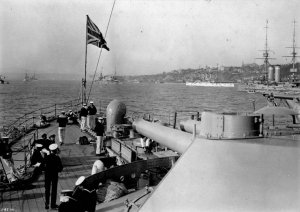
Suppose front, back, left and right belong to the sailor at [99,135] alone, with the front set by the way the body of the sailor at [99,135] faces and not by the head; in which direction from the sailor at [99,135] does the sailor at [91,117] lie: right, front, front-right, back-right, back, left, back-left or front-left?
right

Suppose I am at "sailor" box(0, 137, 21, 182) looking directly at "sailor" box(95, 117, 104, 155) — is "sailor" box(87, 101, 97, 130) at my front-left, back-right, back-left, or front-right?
front-left

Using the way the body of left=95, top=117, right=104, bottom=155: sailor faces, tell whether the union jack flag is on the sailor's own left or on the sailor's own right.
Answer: on the sailor's own right
